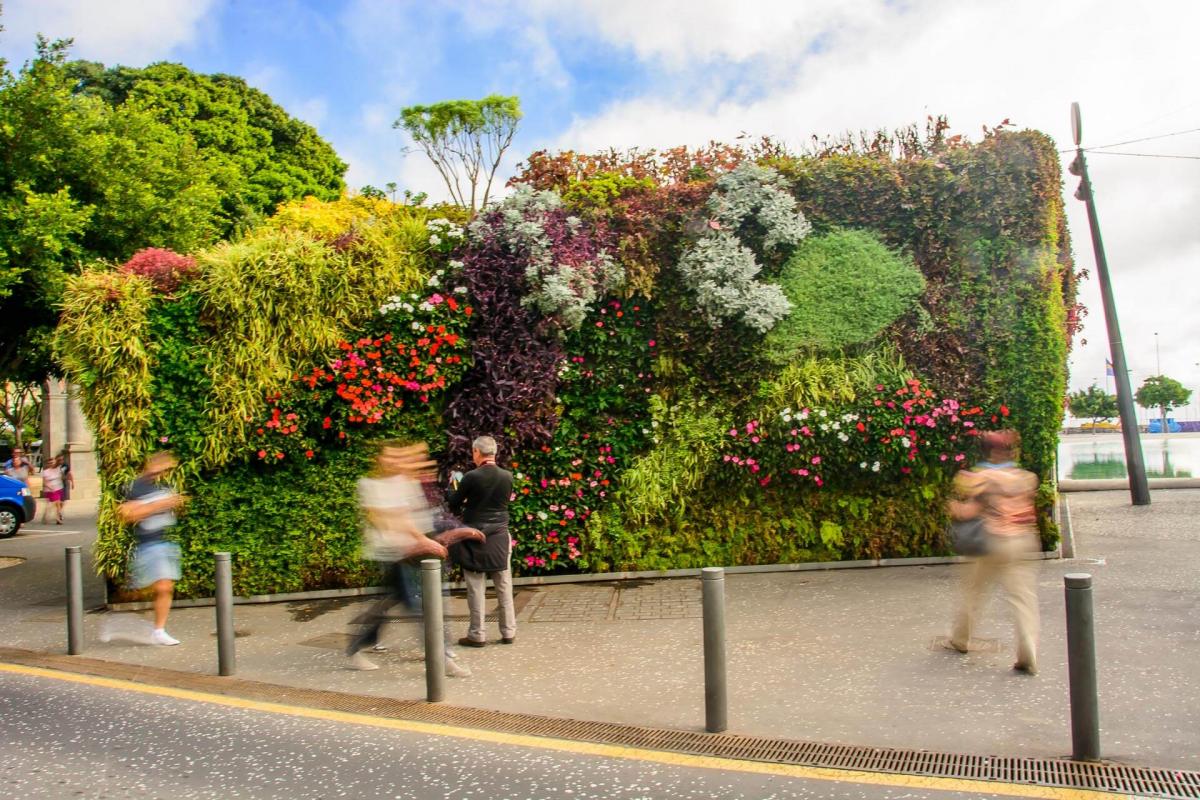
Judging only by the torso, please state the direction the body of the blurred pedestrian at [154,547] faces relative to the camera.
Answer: to the viewer's right

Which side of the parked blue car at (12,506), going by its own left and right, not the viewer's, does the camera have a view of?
right

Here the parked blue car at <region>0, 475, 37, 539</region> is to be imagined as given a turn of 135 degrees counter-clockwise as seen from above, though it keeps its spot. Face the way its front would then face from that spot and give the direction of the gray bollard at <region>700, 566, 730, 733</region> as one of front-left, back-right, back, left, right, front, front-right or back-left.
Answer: back-left

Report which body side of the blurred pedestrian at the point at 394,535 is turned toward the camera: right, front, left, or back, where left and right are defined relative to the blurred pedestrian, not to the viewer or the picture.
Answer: right

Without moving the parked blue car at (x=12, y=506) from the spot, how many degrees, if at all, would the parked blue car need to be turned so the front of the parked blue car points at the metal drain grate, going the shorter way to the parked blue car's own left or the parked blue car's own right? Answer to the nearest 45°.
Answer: approximately 90° to the parked blue car's own right

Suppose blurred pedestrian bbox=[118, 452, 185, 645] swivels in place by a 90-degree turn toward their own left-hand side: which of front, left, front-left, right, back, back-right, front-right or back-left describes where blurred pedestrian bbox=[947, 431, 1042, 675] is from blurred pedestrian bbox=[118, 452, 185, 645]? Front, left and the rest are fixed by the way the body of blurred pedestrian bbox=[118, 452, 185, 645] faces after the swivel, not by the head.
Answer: back-right

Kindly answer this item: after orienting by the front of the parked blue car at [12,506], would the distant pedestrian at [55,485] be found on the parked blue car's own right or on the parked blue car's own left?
on the parked blue car's own left

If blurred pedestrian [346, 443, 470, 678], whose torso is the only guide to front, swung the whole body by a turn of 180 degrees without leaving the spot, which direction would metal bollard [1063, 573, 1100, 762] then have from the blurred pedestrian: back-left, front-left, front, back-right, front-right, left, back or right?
back-left

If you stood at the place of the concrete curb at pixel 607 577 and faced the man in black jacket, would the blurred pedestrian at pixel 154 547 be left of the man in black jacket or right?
right

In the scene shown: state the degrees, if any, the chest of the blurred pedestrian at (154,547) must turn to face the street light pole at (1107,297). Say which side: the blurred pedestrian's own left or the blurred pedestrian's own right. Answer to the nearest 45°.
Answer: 0° — they already face it

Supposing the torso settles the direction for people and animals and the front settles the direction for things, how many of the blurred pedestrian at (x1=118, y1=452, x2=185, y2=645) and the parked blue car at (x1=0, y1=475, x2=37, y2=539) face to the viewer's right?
2
